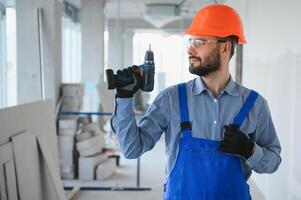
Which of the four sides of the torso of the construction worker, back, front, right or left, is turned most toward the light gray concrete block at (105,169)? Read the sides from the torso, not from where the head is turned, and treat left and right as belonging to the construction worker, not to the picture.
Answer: back

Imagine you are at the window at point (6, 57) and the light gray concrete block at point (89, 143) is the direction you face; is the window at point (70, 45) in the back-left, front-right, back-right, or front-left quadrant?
front-left

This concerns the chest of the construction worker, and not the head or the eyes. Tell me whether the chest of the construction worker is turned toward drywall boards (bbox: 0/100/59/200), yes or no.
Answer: no

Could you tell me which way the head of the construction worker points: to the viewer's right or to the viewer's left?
to the viewer's left

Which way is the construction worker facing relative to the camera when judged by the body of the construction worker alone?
toward the camera

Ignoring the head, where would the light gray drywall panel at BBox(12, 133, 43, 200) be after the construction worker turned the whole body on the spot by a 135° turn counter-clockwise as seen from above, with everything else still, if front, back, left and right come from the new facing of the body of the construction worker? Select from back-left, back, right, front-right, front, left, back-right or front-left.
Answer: left

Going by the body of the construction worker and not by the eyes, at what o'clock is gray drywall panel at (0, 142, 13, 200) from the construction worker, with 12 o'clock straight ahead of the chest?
The gray drywall panel is roughly at 4 o'clock from the construction worker.

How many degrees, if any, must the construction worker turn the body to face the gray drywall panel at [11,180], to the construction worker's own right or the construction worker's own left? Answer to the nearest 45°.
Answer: approximately 135° to the construction worker's own right

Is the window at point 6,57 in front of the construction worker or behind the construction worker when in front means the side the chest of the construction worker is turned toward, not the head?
behind

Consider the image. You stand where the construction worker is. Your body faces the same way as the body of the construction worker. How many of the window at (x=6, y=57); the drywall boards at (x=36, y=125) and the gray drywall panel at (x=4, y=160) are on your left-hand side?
0

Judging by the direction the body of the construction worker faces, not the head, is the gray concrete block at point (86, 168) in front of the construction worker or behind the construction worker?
behind

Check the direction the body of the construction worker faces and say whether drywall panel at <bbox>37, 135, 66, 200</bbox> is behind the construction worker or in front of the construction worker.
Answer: behind
